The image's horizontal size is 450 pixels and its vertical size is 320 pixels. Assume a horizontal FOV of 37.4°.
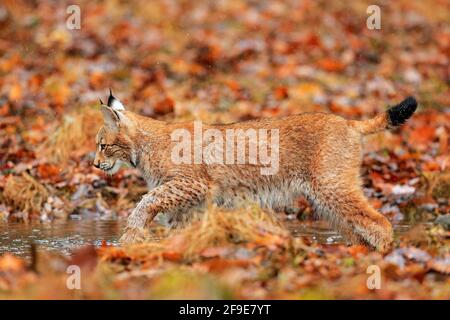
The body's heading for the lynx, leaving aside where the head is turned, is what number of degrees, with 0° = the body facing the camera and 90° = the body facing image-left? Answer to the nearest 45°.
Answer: approximately 90°
